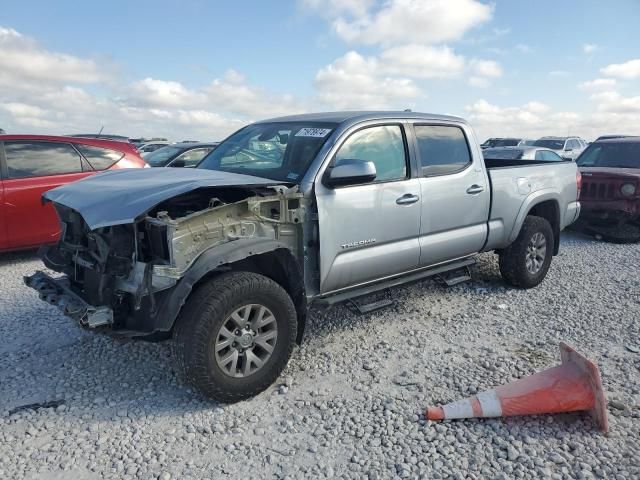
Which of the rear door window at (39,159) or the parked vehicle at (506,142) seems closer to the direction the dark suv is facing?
the rear door window

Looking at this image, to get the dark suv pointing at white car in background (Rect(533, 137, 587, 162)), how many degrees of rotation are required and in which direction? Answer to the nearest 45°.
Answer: approximately 135° to its right

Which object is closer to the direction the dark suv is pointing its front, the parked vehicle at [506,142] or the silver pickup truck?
the silver pickup truck

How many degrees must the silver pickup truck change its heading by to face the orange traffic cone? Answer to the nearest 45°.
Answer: approximately 90° to its left

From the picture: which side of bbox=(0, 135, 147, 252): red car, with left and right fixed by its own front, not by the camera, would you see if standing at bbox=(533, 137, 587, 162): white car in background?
back

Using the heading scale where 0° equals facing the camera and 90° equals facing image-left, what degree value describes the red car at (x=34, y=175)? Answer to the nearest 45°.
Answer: approximately 90°

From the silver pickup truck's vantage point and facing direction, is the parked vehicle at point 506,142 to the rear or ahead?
to the rear
